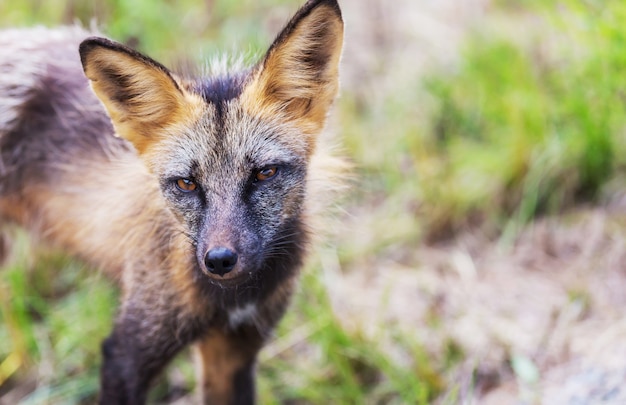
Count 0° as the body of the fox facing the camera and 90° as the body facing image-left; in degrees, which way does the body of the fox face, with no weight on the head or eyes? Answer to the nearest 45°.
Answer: approximately 315°
